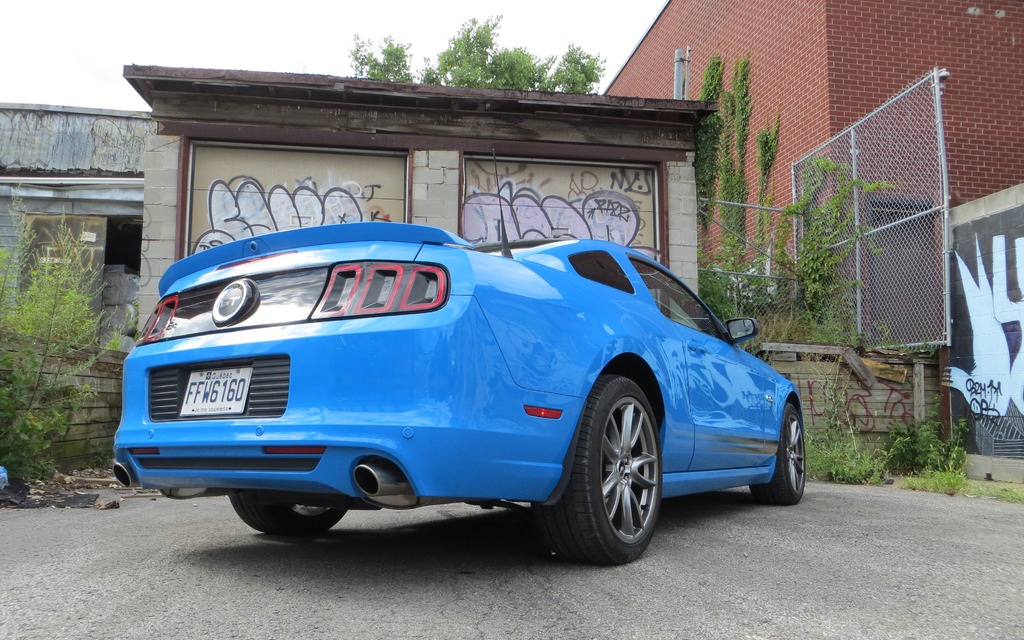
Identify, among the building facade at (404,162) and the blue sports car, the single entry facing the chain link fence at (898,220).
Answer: the blue sports car

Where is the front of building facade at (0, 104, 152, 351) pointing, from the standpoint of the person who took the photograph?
facing the viewer

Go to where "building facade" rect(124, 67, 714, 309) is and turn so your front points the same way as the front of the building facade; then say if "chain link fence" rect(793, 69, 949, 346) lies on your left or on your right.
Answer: on your left

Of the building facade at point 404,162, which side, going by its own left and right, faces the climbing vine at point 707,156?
left

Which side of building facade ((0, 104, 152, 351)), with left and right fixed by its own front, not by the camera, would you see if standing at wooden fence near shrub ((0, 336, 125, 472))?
front

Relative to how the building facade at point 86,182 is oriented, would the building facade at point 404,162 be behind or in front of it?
in front

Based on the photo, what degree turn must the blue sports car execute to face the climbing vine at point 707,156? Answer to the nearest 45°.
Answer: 0° — it already faces it

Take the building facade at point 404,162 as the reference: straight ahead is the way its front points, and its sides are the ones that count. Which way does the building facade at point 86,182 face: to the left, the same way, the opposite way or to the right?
the same way

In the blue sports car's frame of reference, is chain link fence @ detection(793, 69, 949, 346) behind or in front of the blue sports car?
in front

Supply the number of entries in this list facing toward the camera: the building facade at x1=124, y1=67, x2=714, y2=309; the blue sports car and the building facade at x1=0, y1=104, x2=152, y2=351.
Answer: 2

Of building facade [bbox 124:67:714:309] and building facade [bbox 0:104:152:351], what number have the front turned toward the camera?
2

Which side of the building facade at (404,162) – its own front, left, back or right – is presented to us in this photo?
front

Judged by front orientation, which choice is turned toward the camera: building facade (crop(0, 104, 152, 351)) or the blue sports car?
the building facade

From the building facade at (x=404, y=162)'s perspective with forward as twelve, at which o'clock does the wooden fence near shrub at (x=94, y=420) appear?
The wooden fence near shrub is roughly at 2 o'clock from the building facade.

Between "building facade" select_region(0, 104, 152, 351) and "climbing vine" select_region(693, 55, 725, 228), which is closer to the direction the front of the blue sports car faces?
the climbing vine

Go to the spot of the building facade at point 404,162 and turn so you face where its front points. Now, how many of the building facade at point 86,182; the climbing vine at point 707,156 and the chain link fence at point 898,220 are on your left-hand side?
2

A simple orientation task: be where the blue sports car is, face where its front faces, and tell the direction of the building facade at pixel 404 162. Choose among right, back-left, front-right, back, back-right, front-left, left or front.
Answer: front-left

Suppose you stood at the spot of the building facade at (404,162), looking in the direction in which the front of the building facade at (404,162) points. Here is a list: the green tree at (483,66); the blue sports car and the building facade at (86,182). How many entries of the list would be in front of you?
1
